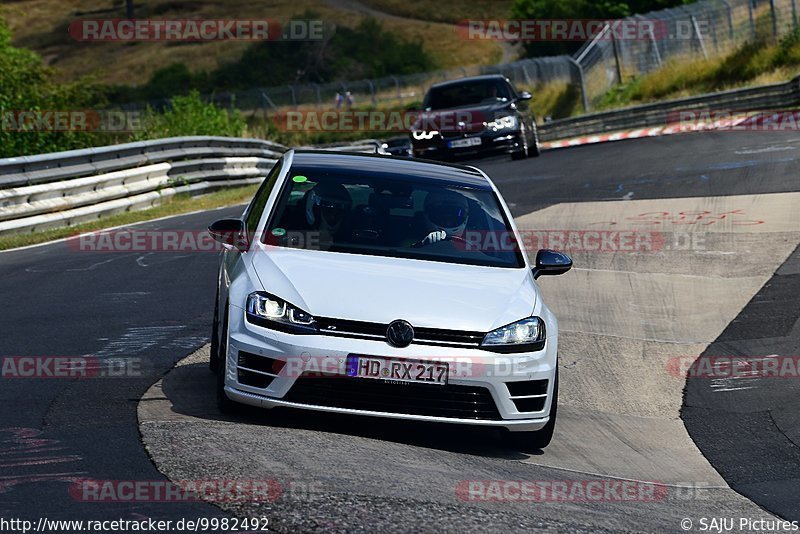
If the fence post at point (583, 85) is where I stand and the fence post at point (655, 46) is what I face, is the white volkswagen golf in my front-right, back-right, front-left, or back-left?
back-right

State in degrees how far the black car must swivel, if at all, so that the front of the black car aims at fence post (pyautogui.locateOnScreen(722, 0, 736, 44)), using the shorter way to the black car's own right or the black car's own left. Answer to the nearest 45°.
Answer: approximately 180°

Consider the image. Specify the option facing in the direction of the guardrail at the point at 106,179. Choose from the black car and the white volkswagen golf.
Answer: the black car

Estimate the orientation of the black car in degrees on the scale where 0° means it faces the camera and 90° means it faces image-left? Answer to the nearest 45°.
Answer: approximately 45°

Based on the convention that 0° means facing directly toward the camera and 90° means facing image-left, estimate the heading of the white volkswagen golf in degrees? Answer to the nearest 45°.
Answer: approximately 0°

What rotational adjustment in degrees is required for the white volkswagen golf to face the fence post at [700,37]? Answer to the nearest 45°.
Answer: approximately 180°

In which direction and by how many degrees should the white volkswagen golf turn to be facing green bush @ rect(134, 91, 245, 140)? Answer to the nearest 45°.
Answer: approximately 180°

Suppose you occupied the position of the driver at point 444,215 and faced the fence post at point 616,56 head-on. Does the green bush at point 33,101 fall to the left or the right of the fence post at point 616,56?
left

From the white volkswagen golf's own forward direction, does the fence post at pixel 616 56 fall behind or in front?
behind

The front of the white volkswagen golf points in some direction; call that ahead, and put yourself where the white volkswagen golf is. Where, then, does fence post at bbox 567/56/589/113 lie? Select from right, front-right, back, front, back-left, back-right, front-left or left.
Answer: back

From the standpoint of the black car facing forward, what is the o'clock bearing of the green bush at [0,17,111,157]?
The green bush is roughly at 2 o'clock from the black car.
